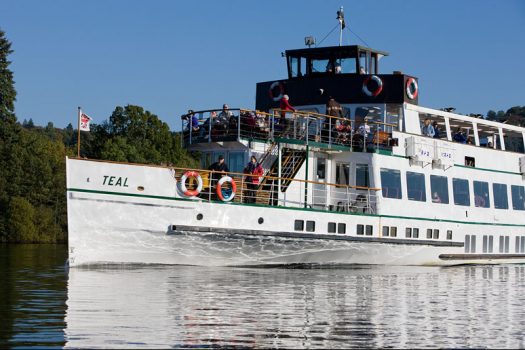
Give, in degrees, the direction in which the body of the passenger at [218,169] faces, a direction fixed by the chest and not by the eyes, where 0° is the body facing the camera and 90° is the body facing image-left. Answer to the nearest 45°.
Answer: approximately 45°

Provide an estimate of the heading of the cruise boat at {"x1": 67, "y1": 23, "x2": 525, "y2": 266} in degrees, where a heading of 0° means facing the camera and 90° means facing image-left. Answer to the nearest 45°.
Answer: approximately 45°
